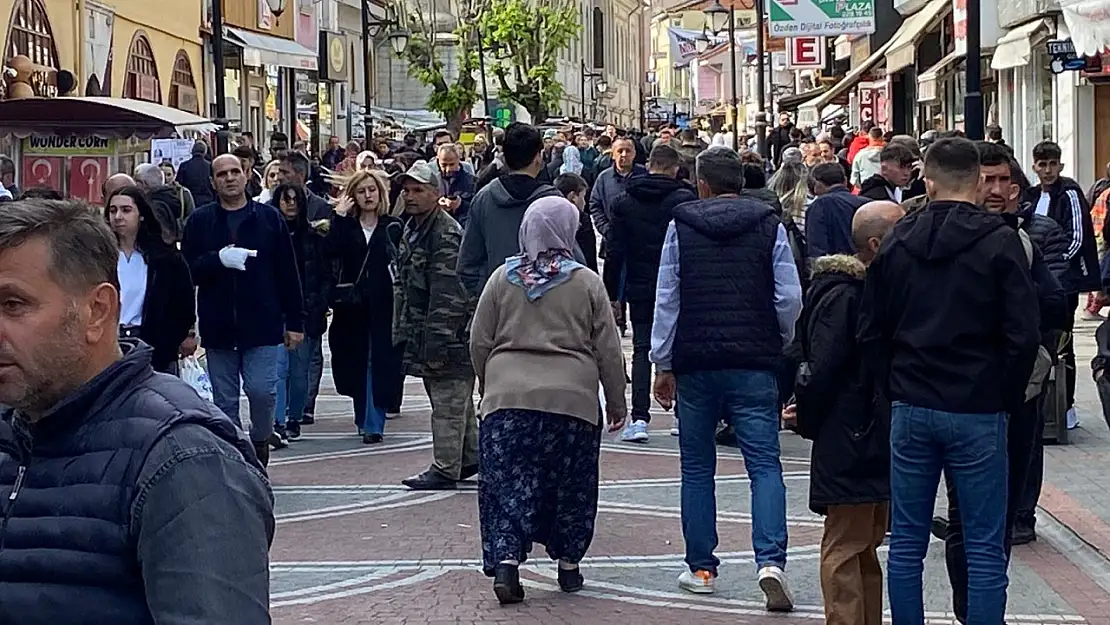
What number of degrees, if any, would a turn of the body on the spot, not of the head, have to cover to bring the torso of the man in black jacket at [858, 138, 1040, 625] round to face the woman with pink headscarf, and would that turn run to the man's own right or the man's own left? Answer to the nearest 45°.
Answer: approximately 45° to the man's own left

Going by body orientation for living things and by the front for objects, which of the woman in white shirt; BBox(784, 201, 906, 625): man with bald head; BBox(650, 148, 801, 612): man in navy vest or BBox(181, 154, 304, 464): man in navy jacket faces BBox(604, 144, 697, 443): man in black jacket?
the man in navy vest

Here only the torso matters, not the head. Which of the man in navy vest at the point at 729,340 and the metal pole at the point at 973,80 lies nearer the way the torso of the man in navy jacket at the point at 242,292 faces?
the man in navy vest

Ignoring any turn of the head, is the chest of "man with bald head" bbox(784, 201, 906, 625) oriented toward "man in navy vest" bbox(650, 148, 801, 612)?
no

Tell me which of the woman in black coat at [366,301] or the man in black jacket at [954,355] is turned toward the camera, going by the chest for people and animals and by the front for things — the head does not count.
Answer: the woman in black coat

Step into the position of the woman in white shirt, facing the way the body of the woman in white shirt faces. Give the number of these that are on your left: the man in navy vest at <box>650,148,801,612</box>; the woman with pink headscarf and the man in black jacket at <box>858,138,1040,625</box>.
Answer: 3

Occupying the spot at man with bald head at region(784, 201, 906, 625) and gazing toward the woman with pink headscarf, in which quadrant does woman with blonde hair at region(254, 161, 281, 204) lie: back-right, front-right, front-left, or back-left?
front-right

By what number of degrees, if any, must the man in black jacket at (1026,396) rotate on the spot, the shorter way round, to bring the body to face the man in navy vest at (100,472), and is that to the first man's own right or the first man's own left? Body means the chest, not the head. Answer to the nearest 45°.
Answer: approximately 45° to the first man's own left

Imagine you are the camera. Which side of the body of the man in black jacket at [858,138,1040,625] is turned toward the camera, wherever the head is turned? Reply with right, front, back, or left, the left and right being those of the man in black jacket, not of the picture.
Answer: back

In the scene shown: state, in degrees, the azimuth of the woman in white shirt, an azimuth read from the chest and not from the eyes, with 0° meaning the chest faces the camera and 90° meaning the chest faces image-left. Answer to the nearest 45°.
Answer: approximately 45°

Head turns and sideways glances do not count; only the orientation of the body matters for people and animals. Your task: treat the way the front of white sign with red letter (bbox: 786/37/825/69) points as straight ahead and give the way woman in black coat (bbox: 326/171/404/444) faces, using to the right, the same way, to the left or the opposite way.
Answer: the same way

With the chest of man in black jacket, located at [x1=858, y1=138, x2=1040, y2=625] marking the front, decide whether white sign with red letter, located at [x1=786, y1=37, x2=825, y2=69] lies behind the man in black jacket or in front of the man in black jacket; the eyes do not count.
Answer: in front

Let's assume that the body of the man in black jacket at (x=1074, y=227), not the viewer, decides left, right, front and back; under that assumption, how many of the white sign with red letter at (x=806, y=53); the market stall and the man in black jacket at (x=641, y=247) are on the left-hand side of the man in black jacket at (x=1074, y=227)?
0
